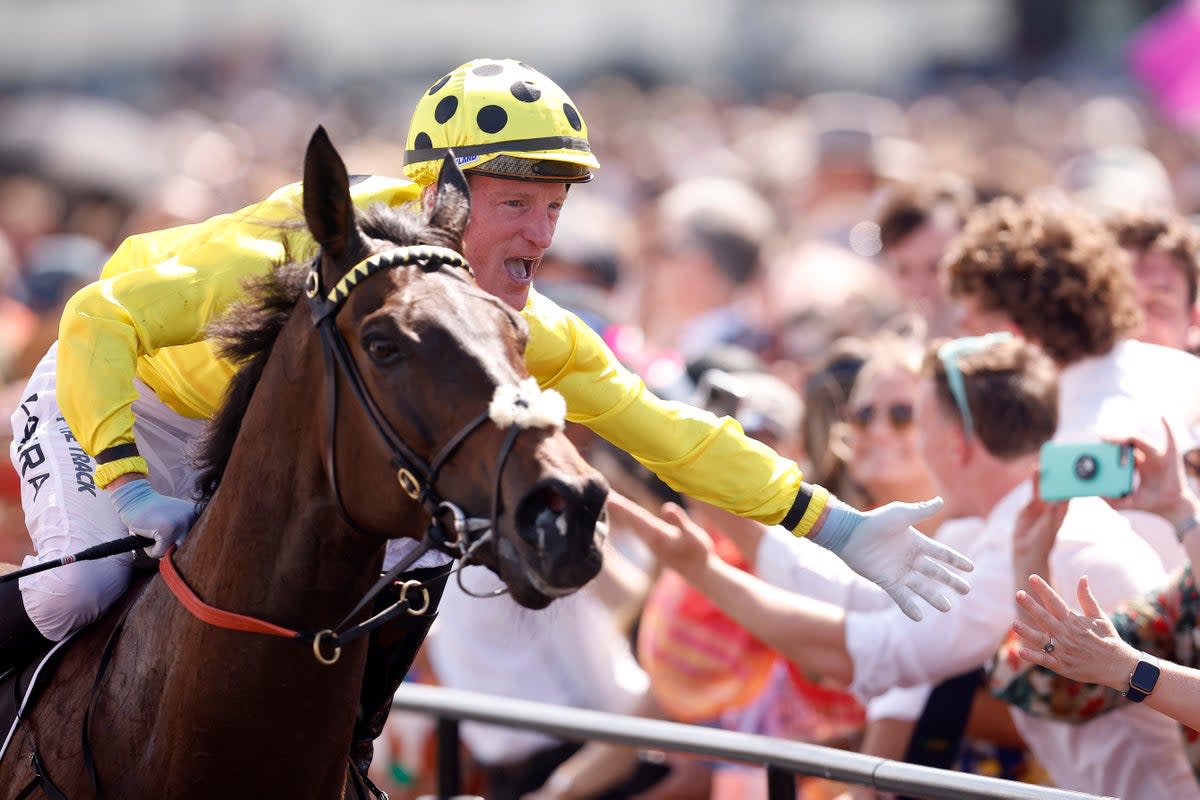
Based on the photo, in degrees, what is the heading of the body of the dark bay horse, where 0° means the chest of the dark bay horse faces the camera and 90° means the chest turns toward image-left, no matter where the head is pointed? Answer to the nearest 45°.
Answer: approximately 315°

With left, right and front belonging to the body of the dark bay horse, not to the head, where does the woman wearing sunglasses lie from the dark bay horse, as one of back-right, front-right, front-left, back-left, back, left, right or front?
left
